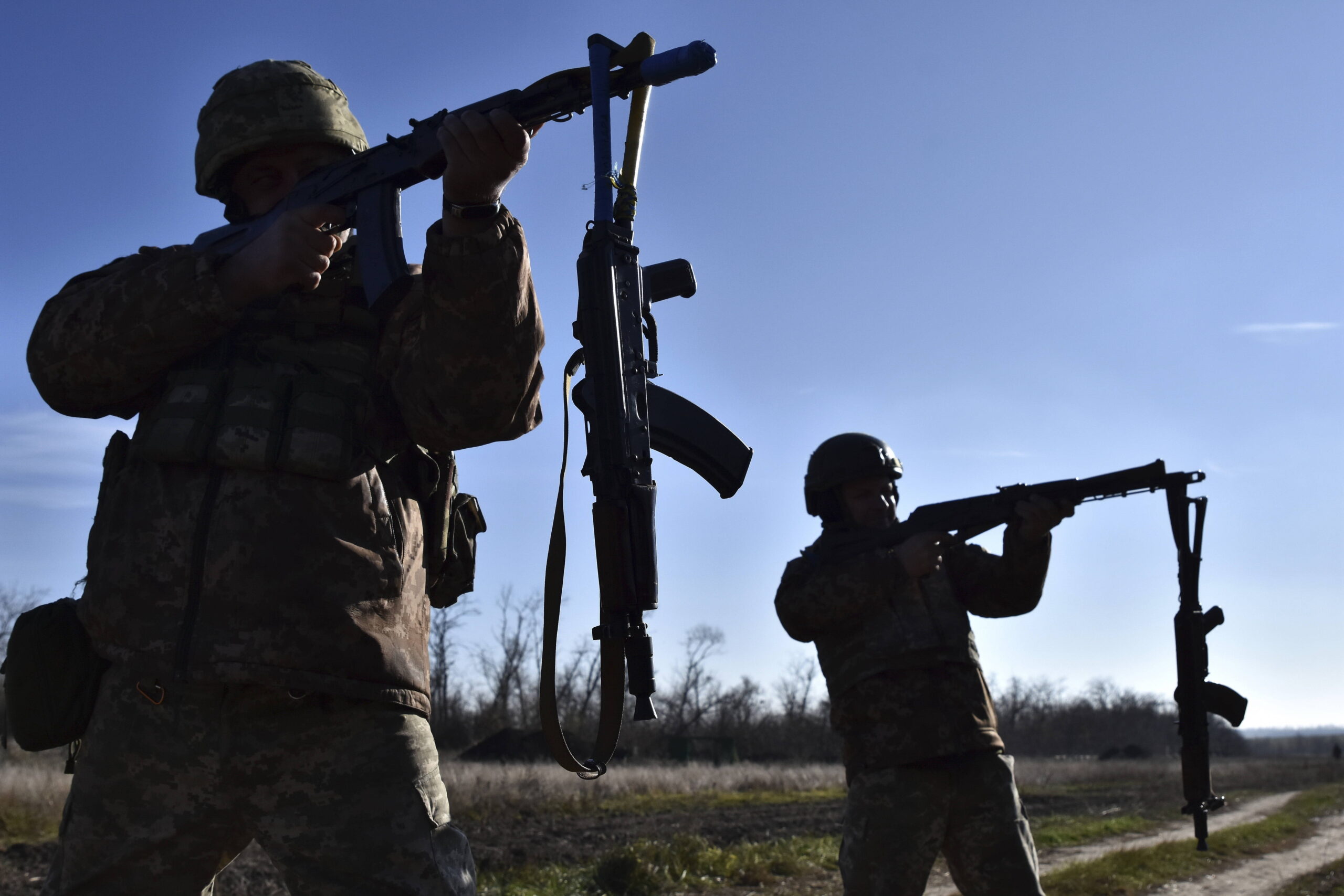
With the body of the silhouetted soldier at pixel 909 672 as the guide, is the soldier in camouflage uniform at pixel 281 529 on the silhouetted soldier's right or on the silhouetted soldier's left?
on the silhouetted soldier's right

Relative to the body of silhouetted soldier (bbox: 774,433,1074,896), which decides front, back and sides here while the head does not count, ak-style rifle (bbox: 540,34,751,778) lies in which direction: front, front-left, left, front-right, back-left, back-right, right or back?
front-right

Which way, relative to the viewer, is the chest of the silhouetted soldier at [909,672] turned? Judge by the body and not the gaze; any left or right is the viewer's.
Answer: facing the viewer and to the right of the viewer
